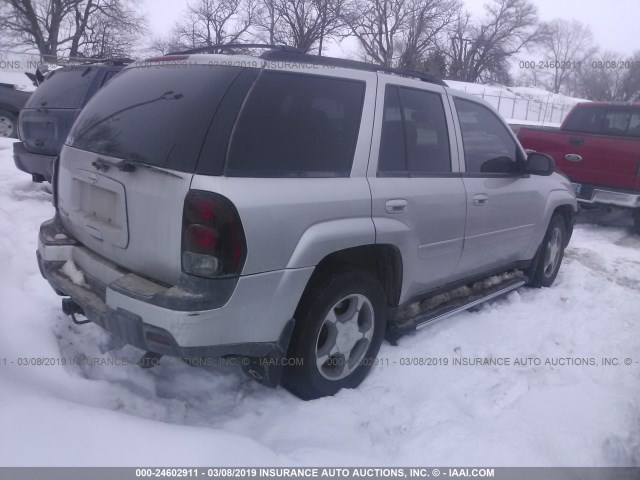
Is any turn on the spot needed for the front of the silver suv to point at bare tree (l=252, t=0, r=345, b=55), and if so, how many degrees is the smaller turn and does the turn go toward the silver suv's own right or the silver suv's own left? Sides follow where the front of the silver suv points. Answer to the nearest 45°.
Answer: approximately 45° to the silver suv's own left

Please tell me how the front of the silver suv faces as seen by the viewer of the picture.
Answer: facing away from the viewer and to the right of the viewer

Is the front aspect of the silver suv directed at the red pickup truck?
yes

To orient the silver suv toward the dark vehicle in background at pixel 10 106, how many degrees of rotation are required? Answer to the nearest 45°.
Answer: approximately 90° to its left

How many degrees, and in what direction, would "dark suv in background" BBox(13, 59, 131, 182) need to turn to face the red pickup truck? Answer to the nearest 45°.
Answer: approximately 45° to its right

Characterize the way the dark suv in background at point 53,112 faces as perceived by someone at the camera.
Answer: facing away from the viewer and to the right of the viewer

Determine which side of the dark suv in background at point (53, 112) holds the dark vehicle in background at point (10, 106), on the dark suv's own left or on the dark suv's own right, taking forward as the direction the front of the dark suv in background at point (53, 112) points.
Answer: on the dark suv's own left
